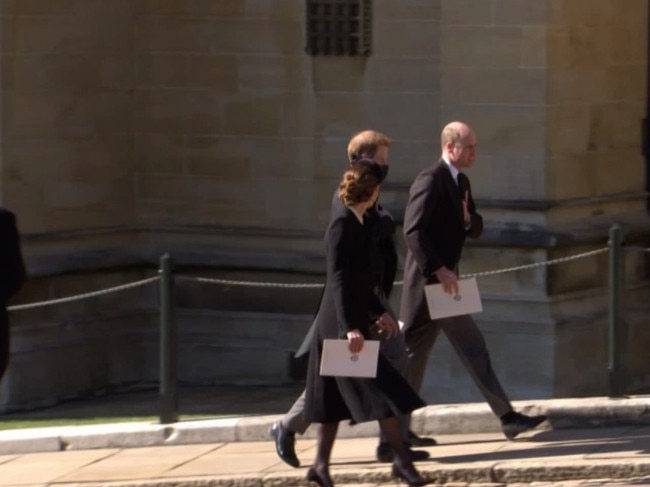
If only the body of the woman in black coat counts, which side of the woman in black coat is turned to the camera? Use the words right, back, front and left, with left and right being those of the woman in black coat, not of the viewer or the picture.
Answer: right

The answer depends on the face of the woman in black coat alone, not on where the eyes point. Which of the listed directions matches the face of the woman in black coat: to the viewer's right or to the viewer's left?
to the viewer's right

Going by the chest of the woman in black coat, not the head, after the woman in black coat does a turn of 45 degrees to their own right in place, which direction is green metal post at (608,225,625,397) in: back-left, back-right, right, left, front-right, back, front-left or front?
left

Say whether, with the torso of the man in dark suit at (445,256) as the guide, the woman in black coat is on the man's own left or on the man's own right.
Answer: on the man's own right

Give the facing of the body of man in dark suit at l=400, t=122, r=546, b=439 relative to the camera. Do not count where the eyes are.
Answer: to the viewer's right

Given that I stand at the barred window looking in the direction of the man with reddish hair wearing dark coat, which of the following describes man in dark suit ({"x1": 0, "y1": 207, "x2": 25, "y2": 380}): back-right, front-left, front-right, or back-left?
front-right

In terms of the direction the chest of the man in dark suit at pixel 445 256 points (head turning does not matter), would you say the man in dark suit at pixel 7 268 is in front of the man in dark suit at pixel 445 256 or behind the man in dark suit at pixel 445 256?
behind

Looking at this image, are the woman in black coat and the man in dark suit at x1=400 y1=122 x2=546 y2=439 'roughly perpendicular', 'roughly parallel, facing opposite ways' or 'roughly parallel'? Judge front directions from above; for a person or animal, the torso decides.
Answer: roughly parallel

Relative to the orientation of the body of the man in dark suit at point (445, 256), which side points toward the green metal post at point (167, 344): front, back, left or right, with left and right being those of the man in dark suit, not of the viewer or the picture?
back

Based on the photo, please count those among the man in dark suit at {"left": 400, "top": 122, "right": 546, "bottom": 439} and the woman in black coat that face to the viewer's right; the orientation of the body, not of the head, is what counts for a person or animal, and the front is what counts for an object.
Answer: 2
